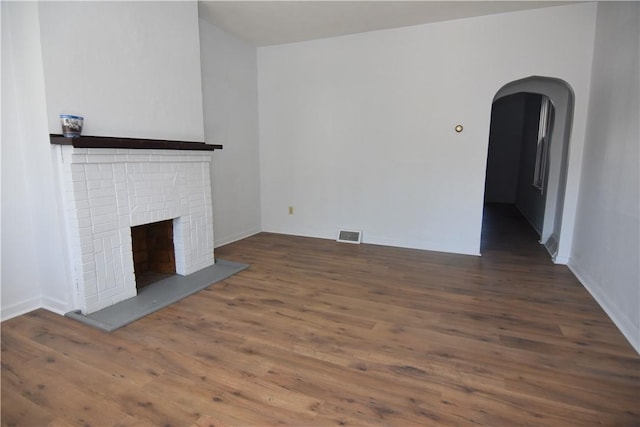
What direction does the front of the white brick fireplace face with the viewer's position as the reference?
facing the viewer and to the right of the viewer
